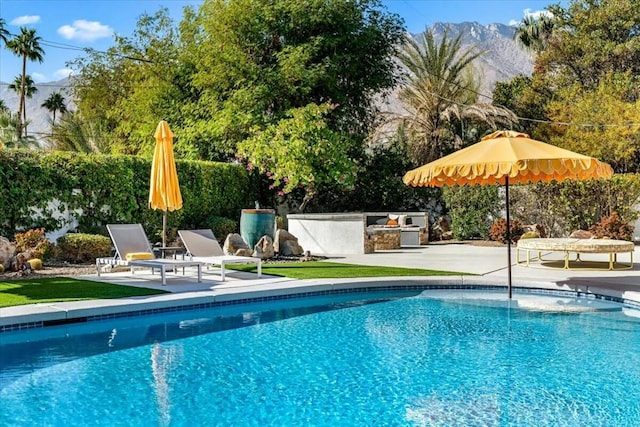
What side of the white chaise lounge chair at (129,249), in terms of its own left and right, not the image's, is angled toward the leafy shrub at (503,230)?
left

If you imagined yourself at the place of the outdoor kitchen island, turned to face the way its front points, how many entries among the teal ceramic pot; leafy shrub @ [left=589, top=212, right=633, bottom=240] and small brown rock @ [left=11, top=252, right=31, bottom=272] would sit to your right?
2

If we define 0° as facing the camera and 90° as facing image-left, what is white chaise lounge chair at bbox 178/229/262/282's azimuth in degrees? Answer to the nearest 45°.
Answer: approximately 315°

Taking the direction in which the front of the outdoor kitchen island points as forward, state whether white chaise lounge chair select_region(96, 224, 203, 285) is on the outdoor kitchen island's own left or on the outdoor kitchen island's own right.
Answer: on the outdoor kitchen island's own right

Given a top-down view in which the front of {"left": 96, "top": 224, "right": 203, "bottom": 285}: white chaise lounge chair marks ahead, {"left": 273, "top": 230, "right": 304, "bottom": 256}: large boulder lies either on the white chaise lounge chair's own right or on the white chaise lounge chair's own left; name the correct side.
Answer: on the white chaise lounge chair's own left

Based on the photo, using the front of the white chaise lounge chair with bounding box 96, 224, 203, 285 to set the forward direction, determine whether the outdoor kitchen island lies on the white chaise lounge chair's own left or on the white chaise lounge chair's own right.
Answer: on the white chaise lounge chair's own left

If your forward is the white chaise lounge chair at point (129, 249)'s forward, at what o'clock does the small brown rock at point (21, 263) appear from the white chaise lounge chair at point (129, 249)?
The small brown rock is roughly at 5 o'clock from the white chaise lounge chair.

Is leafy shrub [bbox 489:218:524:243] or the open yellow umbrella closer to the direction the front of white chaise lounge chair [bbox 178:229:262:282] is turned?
the open yellow umbrella

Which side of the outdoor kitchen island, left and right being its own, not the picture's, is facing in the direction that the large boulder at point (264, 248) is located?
left

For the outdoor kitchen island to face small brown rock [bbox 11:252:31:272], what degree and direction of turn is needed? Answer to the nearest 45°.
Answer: approximately 90° to its right

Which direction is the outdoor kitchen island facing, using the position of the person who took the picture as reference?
facing the viewer and to the right of the viewer
